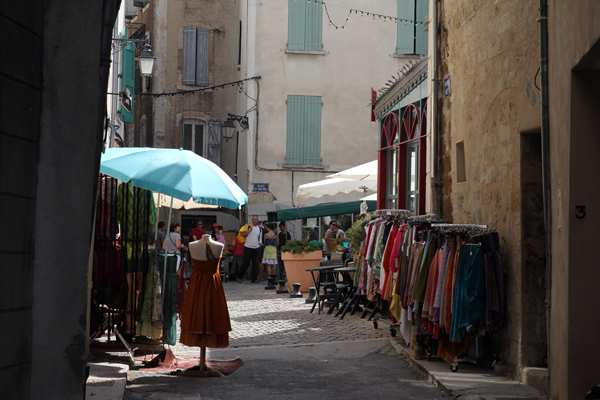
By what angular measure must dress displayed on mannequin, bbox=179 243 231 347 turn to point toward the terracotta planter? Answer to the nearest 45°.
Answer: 0° — it already faces it

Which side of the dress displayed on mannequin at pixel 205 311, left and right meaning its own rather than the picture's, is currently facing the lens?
front

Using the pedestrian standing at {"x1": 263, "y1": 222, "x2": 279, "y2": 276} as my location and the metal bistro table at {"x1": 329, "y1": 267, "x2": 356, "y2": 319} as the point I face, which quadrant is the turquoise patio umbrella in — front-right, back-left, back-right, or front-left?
front-right

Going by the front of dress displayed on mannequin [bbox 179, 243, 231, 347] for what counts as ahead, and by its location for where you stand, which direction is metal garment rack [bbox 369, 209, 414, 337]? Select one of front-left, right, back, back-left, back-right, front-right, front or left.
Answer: front-right

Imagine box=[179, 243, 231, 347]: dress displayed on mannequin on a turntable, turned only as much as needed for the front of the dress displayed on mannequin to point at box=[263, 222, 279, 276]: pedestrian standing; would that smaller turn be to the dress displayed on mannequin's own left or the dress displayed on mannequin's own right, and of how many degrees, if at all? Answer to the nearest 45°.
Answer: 0° — it already faces them

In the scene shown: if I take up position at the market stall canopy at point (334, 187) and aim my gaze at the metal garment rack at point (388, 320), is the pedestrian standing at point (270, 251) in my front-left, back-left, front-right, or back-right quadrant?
back-right

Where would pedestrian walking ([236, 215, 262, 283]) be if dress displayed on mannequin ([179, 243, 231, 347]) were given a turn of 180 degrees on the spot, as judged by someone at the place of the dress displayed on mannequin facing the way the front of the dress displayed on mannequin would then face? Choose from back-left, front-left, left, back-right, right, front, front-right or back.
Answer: back

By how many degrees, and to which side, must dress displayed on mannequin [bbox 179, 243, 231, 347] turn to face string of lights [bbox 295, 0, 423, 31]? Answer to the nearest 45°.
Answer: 0° — it already faces it
